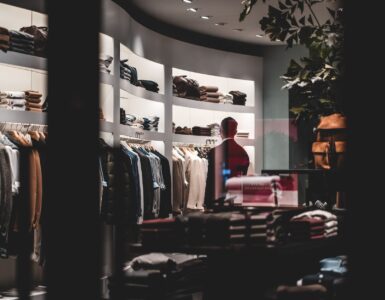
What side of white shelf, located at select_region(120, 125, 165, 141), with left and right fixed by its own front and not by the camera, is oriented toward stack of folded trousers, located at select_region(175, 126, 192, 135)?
left

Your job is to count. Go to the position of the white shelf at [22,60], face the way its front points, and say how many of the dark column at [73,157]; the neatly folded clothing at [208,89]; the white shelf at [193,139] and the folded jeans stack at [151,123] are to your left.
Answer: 3

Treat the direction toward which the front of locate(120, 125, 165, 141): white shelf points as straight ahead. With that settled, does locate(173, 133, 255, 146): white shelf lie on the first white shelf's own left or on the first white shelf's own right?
on the first white shelf's own left

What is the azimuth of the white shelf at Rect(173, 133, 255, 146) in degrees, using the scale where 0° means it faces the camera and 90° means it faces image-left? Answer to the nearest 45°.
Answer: approximately 0°

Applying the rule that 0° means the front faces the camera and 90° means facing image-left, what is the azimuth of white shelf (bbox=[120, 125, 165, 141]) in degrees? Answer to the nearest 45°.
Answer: approximately 315°

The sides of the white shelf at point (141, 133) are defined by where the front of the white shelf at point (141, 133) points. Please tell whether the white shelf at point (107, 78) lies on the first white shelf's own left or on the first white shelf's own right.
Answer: on the first white shelf's own right

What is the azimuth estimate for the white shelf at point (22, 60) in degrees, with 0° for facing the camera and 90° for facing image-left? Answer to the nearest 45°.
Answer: approximately 315°

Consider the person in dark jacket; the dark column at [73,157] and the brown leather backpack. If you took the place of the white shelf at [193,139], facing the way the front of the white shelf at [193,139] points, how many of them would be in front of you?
3
